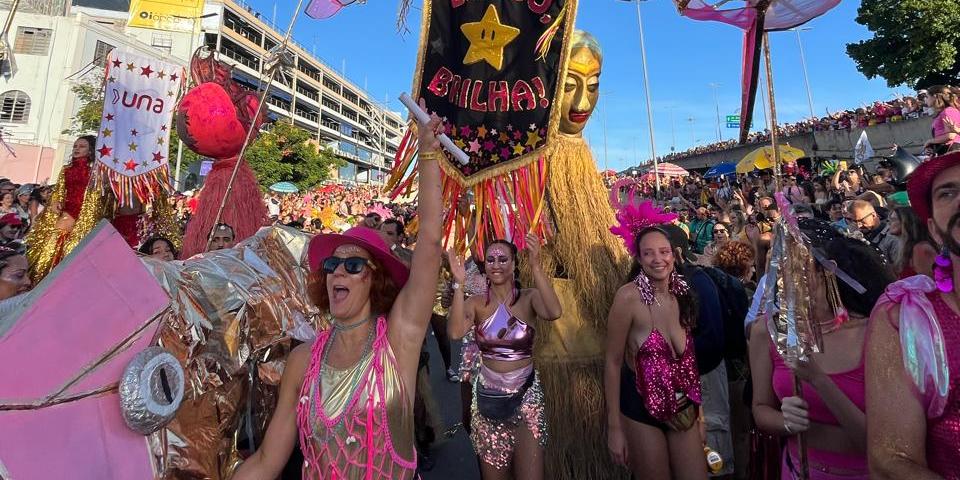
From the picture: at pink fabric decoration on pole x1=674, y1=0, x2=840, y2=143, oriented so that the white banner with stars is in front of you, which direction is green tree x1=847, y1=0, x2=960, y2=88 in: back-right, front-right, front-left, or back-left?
back-right

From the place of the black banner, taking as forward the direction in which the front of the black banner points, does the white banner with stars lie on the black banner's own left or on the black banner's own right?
on the black banner's own right

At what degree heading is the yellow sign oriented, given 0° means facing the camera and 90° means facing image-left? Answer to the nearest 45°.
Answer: approximately 0°

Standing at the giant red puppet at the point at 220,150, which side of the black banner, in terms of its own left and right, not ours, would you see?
right

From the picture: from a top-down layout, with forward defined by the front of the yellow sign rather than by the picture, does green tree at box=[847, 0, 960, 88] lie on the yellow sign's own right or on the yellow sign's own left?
on the yellow sign's own left

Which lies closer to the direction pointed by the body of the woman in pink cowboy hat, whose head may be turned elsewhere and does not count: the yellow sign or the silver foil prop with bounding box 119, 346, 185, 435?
the silver foil prop

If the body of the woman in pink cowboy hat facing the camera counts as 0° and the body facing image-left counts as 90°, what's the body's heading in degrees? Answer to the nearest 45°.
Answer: approximately 45°

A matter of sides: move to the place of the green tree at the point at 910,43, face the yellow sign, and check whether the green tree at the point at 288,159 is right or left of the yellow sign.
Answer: right

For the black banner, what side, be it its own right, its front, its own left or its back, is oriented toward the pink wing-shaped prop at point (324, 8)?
right
